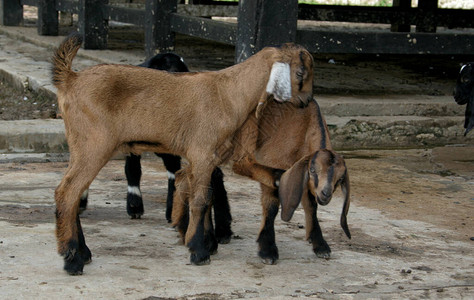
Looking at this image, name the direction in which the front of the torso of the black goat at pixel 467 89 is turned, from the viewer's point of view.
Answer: to the viewer's left

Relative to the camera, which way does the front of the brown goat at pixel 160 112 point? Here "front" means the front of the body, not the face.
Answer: to the viewer's right

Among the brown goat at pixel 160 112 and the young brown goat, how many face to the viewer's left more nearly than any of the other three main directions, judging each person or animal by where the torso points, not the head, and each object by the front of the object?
0

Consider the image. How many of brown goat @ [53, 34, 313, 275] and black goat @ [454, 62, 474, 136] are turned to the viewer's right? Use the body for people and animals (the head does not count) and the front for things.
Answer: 1

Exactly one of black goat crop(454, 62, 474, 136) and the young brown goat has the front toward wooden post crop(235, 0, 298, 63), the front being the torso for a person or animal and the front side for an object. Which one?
the black goat

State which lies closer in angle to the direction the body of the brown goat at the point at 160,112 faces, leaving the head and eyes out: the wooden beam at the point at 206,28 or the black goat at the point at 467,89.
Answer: the black goat

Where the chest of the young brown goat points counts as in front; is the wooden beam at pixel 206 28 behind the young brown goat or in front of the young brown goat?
behind

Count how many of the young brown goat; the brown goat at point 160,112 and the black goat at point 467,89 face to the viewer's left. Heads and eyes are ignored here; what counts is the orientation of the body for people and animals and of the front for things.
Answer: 1

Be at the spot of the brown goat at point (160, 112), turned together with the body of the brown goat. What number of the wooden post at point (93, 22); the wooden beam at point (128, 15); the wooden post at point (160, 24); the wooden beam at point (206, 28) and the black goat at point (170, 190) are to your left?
5

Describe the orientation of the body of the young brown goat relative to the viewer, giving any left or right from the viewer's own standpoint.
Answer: facing the viewer and to the right of the viewer

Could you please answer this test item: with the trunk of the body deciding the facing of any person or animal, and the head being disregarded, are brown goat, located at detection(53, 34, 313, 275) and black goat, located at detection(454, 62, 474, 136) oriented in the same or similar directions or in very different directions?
very different directions
